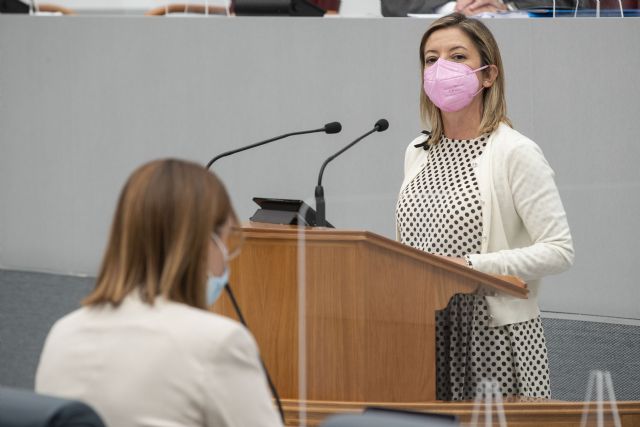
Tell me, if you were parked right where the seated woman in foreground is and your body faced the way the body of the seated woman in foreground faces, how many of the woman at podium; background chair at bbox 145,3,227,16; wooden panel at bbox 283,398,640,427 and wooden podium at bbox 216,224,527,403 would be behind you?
0

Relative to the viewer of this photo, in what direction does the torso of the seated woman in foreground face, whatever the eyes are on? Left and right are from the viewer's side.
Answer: facing away from the viewer and to the right of the viewer

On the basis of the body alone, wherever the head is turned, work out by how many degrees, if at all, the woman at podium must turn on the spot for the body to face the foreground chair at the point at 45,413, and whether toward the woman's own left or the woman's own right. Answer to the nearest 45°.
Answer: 0° — they already face it

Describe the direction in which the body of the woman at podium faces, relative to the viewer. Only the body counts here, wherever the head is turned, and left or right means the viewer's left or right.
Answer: facing the viewer and to the left of the viewer

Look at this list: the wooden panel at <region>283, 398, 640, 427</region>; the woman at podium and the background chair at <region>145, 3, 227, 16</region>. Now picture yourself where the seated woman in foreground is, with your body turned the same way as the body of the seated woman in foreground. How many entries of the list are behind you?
0

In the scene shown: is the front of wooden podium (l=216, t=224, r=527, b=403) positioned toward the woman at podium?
no

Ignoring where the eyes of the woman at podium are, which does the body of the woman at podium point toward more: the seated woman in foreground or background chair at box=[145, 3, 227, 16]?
the seated woman in foreground

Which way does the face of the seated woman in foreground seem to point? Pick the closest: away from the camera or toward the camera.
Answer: away from the camera

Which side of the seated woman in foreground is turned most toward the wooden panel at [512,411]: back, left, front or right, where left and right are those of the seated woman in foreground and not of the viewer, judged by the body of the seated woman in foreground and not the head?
front

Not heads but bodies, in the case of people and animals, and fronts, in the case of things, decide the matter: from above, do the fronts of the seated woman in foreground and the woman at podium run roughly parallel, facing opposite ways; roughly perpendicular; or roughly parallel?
roughly parallel, facing opposite ways

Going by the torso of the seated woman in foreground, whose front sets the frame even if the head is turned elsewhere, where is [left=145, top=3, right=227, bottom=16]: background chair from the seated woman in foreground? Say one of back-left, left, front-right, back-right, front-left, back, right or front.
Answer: front-left

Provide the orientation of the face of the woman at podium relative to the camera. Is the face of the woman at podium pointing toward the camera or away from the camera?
toward the camera

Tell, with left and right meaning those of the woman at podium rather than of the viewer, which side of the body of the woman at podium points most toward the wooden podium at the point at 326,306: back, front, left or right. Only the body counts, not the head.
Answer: front

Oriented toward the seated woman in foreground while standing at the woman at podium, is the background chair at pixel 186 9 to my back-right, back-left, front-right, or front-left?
back-right
